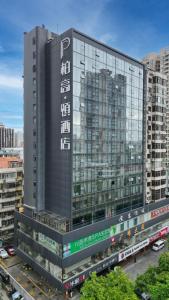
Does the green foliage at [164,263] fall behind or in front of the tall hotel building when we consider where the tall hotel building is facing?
in front

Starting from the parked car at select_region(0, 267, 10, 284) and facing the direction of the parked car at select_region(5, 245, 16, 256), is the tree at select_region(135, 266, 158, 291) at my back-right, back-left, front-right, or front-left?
back-right

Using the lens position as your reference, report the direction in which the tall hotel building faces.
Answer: facing the viewer and to the right of the viewer

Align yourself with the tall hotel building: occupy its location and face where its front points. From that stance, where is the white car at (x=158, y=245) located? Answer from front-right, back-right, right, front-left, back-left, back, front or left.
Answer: left

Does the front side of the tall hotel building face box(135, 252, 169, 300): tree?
yes

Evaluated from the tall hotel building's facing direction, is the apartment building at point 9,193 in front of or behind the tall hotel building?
behind

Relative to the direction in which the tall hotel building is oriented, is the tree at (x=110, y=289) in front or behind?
in front

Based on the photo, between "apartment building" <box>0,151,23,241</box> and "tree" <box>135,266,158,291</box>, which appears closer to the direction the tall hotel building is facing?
the tree

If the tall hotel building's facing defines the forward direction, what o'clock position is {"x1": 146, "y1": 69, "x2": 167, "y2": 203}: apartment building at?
The apartment building is roughly at 9 o'clock from the tall hotel building.
